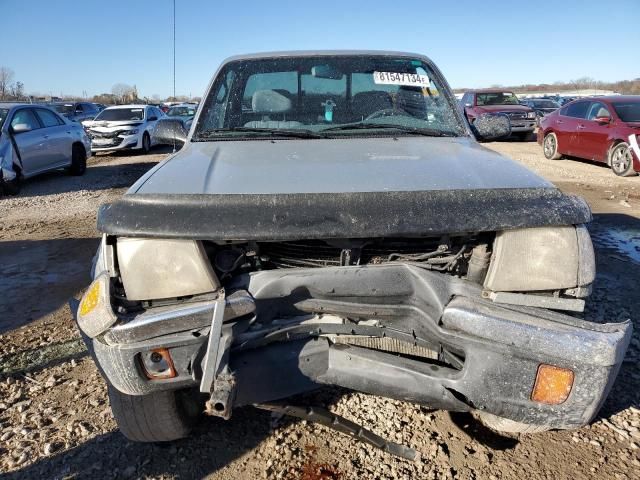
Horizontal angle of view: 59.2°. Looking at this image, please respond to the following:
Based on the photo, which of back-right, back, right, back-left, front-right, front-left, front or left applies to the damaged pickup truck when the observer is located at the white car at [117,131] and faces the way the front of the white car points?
front-left

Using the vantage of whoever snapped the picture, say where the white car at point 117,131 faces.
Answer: facing the viewer and to the left of the viewer

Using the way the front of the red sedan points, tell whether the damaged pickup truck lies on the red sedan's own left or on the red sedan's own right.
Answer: on the red sedan's own right

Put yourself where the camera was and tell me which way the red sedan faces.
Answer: facing the viewer and to the right of the viewer

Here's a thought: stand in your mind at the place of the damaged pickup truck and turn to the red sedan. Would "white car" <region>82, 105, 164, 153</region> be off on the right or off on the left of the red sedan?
left

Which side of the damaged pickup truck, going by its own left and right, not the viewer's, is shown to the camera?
front

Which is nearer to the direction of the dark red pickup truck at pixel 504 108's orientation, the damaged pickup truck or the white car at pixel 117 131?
the damaged pickup truck

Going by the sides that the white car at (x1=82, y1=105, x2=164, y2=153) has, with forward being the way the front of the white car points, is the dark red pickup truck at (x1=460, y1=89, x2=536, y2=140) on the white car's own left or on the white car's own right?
on the white car's own left

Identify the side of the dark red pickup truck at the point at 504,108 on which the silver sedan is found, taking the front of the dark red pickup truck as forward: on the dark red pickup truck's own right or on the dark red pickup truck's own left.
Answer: on the dark red pickup truck's own right
